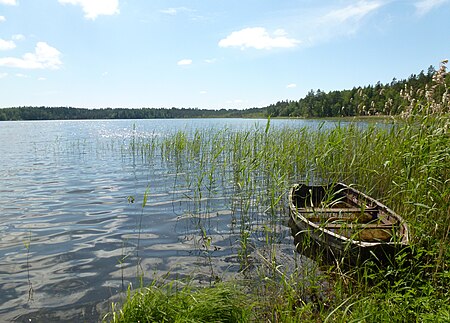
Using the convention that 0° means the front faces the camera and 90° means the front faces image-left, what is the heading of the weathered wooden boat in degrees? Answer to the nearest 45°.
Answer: approximately 315°
